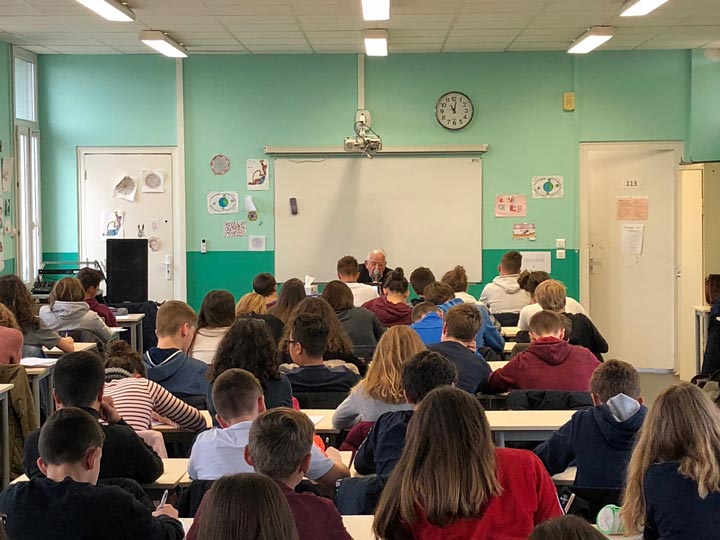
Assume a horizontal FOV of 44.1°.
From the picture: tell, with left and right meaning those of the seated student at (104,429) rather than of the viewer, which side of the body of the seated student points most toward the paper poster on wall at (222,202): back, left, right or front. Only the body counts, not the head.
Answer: front

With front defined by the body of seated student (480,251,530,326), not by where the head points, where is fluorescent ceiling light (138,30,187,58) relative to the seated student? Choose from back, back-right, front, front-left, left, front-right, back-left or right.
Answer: left

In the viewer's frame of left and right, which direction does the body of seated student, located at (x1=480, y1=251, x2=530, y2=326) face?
facing away from the viewer

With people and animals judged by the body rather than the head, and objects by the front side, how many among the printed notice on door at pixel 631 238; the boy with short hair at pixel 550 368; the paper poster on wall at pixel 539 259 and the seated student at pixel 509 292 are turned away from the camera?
2

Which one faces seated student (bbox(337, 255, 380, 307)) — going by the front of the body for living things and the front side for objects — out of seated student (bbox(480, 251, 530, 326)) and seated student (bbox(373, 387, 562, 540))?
seated student (bbox(373, 387, 562, 540))

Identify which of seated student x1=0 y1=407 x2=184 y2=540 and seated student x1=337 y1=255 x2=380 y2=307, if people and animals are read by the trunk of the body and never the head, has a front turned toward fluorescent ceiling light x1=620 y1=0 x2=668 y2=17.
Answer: seated student x1=0 y1=407 x2=184 y2=540

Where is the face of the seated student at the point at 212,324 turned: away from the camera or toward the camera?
away from the camera

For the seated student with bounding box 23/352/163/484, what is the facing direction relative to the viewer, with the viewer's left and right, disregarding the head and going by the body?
facing away from the viewer

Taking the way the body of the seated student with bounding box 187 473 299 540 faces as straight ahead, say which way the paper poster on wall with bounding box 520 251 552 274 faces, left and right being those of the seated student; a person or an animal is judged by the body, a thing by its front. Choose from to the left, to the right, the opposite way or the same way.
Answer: the opposite way

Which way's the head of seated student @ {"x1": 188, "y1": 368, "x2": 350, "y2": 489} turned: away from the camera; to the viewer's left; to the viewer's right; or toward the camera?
away from the camera

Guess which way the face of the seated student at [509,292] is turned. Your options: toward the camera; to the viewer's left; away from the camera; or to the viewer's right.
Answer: away from the camera

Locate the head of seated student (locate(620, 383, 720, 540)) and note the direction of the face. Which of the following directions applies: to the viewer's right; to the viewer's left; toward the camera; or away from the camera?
away from the camera

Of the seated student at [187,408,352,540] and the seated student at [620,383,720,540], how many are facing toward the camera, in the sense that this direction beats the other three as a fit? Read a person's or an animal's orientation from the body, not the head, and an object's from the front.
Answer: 0

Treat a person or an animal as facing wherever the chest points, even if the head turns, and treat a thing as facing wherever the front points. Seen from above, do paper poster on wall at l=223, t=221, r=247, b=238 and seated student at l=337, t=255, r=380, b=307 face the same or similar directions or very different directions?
very different directions

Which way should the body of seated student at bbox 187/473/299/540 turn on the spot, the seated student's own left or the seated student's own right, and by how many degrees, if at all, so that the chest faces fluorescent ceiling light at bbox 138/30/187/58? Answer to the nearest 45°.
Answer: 0° — they already face it

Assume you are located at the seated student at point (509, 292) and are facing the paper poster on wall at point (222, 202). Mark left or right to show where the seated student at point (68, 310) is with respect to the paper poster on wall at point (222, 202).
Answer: left
